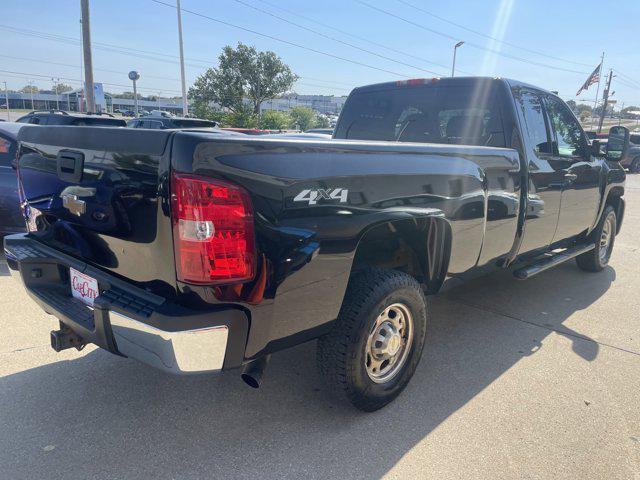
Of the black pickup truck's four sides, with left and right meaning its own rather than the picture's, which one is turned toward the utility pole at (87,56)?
left

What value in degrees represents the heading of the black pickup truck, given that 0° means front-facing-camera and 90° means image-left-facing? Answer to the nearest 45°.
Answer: approximately 225°

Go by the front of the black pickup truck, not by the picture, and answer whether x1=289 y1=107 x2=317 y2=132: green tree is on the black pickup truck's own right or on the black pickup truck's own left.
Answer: on the black pickup truck's own left

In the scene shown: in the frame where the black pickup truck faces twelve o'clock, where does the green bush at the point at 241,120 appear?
The green bush is roughly at 10 o'clock from the black pickup truck.

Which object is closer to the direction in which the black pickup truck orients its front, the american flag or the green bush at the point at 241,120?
the american flag

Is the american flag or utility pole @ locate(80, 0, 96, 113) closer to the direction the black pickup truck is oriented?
the american flag

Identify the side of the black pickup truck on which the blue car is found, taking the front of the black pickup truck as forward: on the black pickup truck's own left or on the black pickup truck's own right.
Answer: on the black pickup truck's own left
